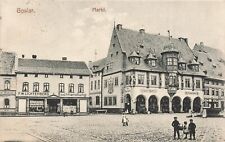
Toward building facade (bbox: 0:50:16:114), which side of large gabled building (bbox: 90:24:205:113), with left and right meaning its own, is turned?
right

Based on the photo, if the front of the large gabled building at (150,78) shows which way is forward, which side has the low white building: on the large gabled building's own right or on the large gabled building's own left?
on the large gabled building's own right

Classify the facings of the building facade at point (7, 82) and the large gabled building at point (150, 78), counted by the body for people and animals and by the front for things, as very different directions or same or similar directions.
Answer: same or similar directions

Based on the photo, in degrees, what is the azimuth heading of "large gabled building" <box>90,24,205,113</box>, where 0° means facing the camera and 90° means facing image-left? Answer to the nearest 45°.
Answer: approximately 315°

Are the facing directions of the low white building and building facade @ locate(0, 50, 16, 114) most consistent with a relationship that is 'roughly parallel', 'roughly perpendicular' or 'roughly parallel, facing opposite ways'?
roughly parallel

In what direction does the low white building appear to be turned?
toward the camera

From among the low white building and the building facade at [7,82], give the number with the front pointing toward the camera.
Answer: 2

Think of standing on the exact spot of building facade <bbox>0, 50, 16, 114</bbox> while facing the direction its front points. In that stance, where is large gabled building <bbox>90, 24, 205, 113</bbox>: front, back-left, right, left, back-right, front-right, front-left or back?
back-left
